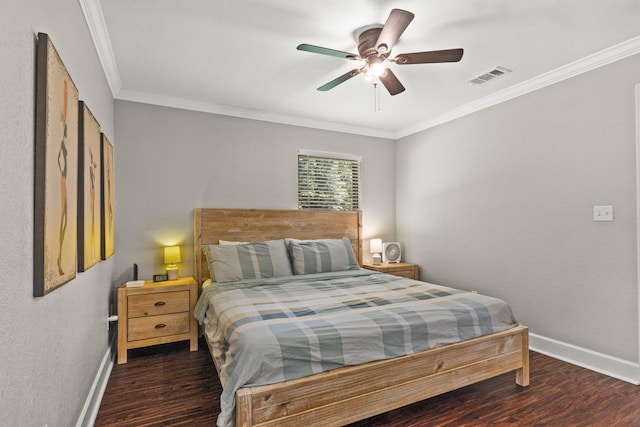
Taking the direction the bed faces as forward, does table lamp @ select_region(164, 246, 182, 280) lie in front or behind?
behind

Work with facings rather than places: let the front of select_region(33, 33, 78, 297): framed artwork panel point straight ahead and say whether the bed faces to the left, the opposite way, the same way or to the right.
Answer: to the right

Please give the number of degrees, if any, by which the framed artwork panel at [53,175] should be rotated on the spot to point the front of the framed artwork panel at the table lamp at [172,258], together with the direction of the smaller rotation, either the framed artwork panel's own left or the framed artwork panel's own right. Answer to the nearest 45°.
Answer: approximately 45° to the framed artwork panel's own left

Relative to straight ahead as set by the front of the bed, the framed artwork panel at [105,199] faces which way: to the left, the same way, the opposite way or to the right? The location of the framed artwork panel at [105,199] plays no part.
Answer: to the left

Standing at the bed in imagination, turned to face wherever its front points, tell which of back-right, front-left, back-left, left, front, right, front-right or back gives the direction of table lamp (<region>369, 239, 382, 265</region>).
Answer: back-left

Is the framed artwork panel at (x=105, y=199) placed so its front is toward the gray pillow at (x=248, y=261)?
yes

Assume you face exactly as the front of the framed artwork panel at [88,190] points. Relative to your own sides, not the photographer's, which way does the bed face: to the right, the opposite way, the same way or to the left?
to the right

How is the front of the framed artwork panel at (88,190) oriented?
to the viewer's right

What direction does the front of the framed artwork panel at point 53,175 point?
to the viewer's right

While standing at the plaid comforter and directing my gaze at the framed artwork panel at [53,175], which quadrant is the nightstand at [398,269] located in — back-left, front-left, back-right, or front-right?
back-right

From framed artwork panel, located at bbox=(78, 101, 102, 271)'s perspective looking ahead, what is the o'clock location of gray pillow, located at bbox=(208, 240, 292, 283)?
The gray pillow is roughly at 11 o'clock from the framed artwork panel.

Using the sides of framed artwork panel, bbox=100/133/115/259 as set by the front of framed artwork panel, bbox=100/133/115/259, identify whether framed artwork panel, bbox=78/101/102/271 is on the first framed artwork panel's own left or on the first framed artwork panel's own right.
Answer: on the first framed artwork panel's own right

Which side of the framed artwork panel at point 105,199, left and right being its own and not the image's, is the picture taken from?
right
